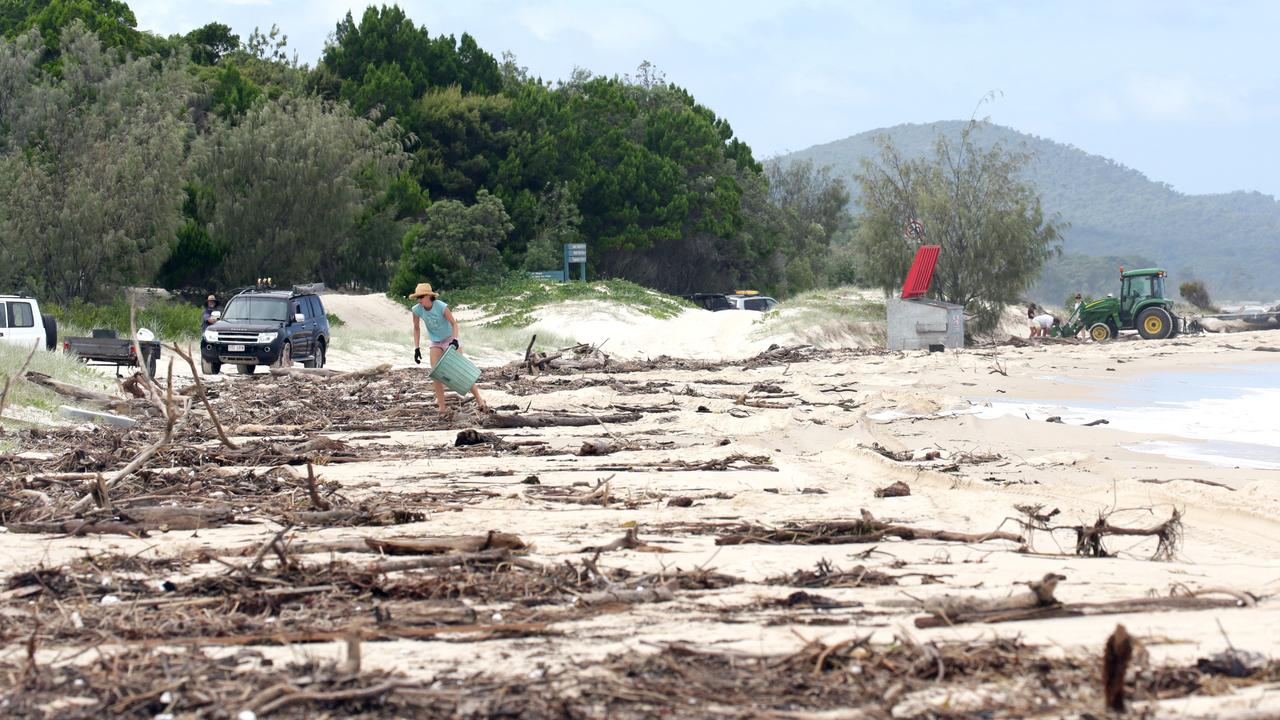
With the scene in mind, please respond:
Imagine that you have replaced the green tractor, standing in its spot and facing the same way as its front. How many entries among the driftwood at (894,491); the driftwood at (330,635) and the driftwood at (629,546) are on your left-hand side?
3

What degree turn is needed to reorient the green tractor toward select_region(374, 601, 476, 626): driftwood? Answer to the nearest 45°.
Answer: approximately 90° to its left

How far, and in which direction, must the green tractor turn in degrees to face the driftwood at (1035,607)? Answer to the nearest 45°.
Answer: approximately 90° to its left

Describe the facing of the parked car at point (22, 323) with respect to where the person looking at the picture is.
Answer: facing to the left of the viewer

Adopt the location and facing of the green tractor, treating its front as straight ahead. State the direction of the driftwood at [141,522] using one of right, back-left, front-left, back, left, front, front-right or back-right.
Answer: left

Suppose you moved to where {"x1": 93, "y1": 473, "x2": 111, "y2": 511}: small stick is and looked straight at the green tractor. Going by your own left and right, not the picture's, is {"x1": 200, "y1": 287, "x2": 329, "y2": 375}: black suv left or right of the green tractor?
left

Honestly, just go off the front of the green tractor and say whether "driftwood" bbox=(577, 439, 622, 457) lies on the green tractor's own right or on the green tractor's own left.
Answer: on the green tractor's own left

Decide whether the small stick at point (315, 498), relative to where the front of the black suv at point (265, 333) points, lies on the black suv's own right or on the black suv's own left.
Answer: on the black suv's own left

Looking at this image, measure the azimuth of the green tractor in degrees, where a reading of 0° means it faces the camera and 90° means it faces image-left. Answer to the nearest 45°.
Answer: approximately 90°

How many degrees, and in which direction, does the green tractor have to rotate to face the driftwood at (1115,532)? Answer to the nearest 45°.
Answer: approximately 90° to its left

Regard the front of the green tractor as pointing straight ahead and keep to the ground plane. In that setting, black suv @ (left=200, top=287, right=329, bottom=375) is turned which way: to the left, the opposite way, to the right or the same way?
to the left

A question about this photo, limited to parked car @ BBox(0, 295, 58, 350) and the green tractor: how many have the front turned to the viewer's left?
2
